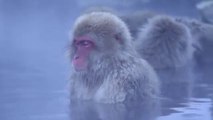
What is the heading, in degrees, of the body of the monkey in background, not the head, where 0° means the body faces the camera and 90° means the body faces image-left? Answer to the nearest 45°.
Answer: approximately 180°

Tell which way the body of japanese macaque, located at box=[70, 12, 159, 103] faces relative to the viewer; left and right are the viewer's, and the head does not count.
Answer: facing the viewer and to the left of the viewer

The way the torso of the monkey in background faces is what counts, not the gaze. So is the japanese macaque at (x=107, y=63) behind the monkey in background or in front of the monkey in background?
behind

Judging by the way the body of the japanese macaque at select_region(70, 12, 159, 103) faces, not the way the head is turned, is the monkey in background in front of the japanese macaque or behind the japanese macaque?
behind

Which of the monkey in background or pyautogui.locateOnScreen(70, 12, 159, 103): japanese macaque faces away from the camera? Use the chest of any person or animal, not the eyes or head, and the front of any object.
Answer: the monkey in background

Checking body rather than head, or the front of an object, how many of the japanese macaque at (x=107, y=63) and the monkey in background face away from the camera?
1
